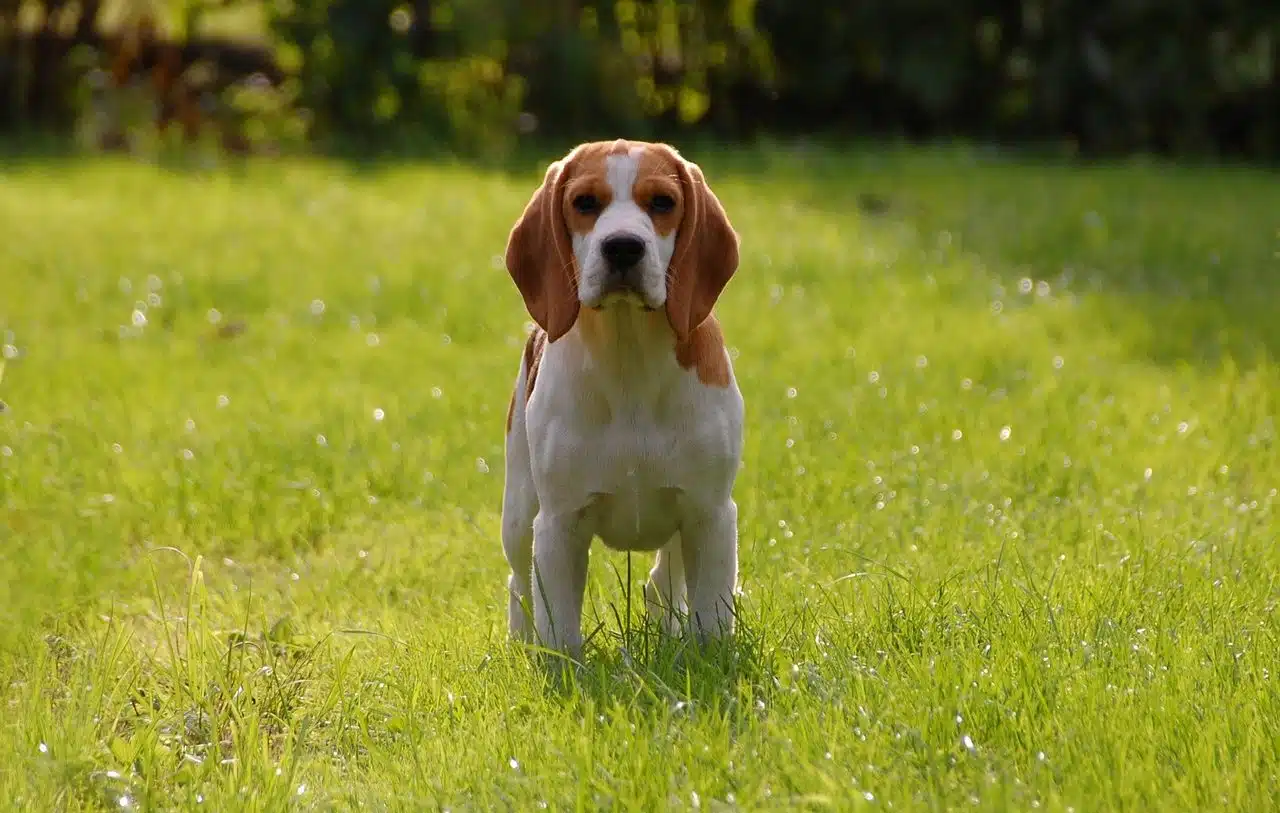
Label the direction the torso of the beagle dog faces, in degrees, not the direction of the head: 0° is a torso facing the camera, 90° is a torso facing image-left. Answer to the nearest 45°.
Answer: approximately 0°
